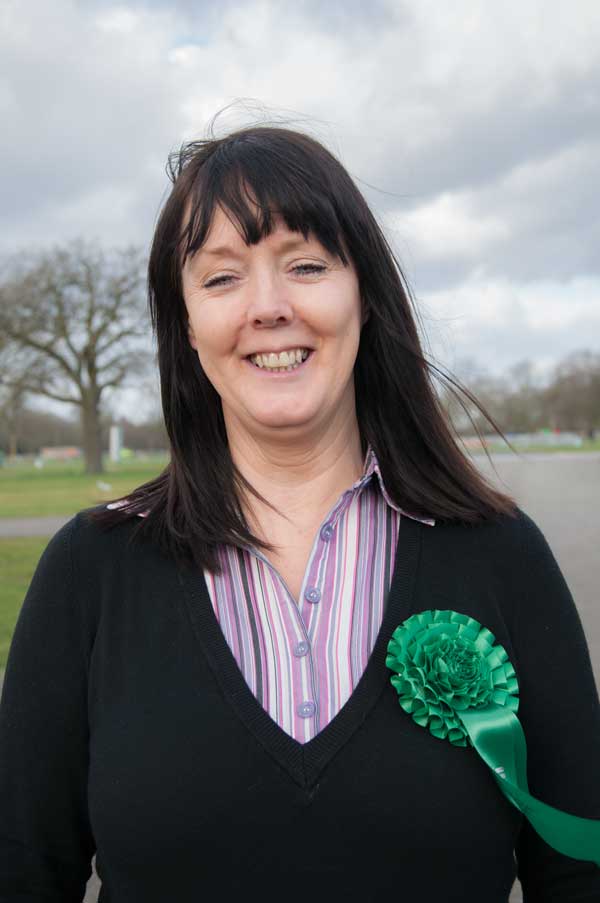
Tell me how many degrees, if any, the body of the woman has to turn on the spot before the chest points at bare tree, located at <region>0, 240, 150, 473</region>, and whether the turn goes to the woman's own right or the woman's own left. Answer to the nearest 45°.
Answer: approximately 180°

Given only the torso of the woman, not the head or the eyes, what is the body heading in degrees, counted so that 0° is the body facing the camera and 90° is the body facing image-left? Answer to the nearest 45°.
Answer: approximately 0°
